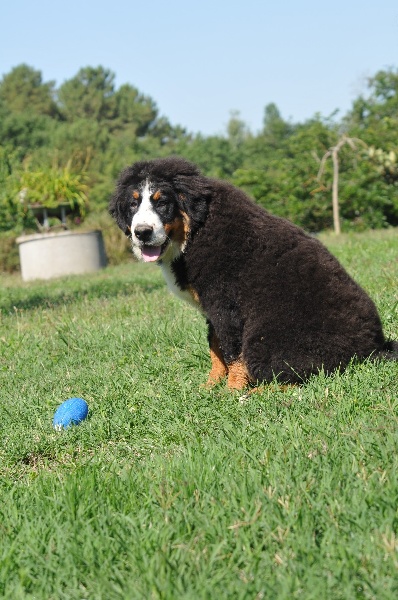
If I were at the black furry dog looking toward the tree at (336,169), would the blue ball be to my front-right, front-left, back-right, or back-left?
back-left

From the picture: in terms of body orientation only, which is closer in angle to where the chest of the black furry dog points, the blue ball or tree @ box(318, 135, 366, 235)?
the blue ball

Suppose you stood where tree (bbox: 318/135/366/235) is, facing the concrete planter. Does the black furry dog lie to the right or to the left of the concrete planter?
left

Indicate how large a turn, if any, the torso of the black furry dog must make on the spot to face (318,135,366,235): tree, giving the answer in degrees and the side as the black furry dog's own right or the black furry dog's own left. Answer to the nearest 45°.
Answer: approximately 90° to the black furry dog's own right

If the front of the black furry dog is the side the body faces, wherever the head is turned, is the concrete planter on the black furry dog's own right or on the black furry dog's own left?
on the black furry dog's own right

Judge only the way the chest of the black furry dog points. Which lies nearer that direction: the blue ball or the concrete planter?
the blue ball

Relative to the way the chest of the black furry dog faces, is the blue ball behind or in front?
in front

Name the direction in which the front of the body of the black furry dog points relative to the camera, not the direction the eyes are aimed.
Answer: to the viewer's left
